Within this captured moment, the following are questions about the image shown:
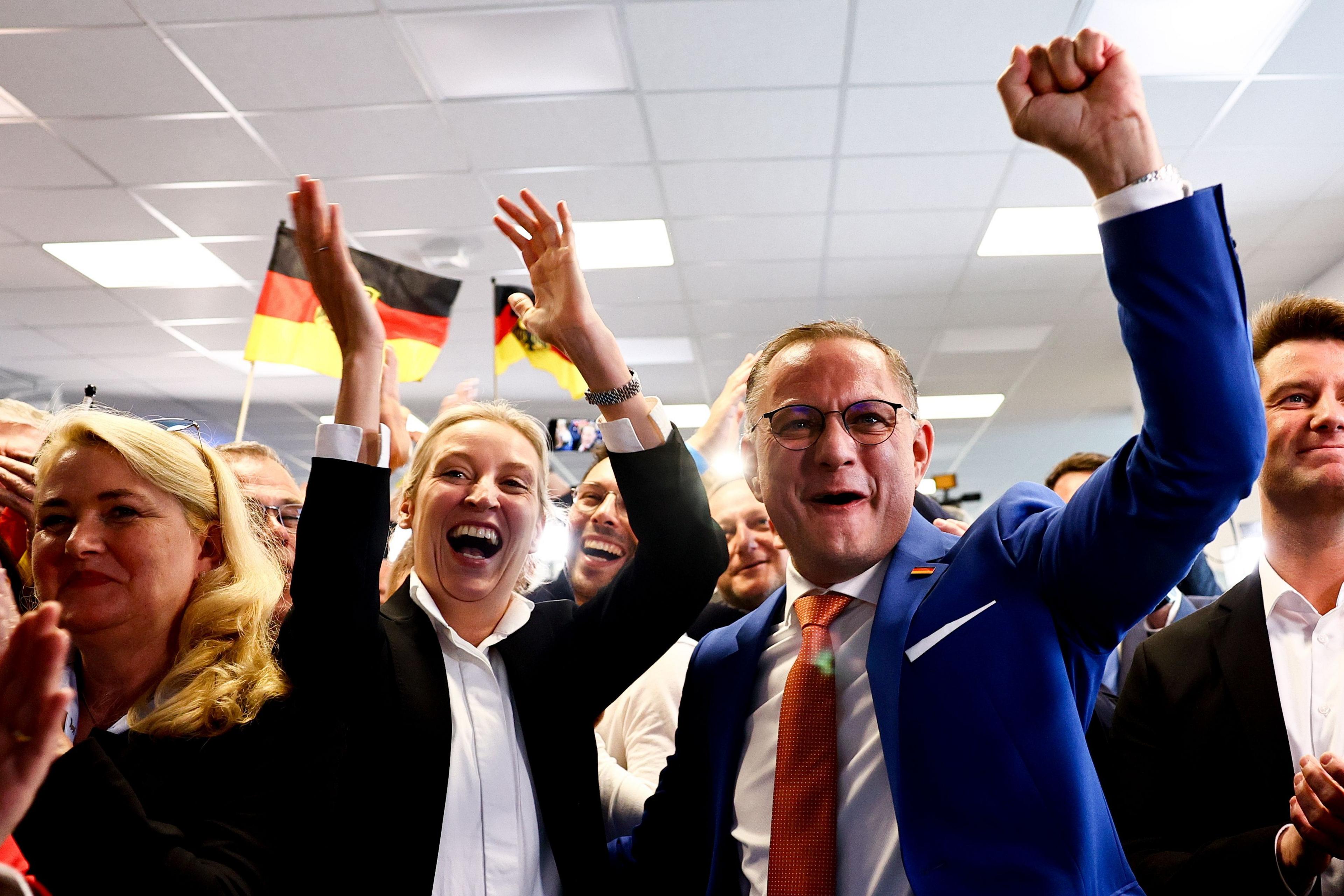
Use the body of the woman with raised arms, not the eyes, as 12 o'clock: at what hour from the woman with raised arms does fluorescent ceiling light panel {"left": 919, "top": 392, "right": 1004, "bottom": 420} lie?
The fluorescent ceiling light panel is roughly at 7 o'clock from the woman with raised arms.

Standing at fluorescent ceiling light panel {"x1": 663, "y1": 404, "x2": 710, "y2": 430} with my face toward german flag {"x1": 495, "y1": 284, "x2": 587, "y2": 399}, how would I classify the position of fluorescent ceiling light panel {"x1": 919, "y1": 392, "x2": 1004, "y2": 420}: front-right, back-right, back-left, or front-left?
back-left

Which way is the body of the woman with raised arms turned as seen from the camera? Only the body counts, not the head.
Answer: toward the camera

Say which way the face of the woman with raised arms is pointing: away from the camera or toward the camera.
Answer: toward the camera

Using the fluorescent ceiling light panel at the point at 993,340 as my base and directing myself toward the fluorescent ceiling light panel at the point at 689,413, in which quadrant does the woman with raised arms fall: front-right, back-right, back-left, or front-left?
back-left

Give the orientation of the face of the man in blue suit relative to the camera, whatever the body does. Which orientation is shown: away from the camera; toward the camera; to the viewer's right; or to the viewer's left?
toward the camera

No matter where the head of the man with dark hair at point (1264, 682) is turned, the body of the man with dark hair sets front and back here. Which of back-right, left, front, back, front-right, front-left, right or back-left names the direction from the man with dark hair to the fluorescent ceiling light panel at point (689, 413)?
back-right

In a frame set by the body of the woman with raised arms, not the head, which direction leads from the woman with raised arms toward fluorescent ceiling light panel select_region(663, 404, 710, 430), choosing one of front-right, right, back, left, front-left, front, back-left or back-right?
back

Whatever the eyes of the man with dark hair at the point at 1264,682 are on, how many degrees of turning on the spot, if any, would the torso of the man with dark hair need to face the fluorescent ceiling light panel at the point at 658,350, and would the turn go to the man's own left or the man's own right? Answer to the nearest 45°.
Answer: approximately 135° to the man's own right

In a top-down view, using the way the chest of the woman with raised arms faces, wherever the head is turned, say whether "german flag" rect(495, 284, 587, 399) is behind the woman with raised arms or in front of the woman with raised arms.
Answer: behind

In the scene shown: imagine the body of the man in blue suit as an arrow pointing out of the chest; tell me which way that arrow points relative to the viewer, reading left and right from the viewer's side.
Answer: facing the viewer and to the left of the viewer

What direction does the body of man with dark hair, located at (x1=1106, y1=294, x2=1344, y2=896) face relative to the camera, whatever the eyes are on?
toward the camera

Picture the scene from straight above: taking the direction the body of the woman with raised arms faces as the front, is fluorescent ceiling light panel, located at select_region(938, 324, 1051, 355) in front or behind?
behind

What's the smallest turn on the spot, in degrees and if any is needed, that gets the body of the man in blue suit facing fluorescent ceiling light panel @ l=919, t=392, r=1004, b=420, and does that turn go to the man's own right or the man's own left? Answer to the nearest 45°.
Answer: approximately 135° to the man's own right
